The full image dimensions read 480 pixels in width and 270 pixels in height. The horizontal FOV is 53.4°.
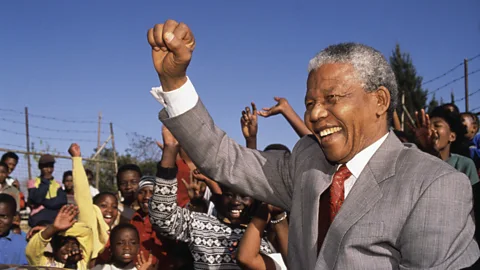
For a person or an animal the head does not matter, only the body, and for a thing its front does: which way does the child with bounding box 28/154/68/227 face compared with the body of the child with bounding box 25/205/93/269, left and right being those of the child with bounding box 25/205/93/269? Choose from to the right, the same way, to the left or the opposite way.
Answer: the same way

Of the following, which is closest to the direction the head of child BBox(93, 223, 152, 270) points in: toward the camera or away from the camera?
toward the camera

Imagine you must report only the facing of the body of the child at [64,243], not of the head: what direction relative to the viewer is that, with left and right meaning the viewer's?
facing the viewer

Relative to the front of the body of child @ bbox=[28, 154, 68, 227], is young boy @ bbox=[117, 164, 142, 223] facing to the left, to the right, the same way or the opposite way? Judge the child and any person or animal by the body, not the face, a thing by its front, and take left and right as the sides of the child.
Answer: the same way

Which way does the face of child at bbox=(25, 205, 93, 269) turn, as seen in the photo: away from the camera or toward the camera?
toward the camera

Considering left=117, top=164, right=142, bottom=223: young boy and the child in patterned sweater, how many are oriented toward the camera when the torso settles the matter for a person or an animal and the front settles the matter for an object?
2

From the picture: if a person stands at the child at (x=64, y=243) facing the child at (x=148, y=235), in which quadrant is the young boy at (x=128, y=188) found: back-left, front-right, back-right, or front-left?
front-left

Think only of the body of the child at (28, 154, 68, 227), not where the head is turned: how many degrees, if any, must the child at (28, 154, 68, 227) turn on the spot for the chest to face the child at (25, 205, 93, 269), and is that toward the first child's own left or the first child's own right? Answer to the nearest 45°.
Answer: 0° — they already face them

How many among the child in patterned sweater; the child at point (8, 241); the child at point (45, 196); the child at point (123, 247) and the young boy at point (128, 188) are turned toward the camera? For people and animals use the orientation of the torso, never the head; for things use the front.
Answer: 5

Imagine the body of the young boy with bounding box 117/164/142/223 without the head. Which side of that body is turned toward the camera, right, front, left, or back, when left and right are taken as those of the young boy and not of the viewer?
front

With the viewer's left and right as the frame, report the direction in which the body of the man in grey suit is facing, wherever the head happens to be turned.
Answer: facing the viewer and to the left of the viewer

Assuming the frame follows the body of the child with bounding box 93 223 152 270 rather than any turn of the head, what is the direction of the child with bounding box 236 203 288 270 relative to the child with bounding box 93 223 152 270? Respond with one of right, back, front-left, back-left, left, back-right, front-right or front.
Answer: front-left

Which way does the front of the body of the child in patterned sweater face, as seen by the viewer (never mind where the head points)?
toward the camera

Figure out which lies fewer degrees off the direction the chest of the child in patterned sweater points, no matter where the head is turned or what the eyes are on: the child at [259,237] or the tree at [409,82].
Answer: the child

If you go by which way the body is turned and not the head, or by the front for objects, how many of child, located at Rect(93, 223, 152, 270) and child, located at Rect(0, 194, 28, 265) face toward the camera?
2
